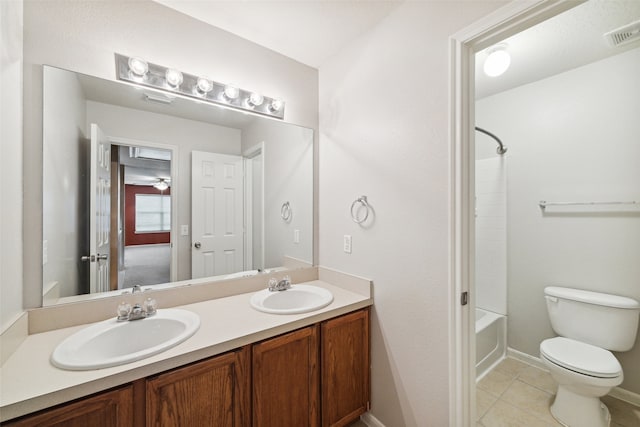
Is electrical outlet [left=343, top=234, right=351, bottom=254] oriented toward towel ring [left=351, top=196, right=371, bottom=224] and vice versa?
no

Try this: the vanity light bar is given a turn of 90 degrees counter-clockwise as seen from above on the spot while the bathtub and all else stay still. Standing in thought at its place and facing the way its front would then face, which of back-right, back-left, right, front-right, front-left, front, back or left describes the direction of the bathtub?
front-right

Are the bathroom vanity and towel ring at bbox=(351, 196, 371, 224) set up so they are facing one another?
no

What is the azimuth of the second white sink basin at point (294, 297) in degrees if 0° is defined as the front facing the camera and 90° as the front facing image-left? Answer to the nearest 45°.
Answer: approximately 315°

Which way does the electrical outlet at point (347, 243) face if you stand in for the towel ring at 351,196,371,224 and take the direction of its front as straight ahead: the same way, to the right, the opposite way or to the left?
the same way

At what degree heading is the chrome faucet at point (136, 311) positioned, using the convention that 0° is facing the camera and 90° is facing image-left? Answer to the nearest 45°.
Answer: approximately 315°

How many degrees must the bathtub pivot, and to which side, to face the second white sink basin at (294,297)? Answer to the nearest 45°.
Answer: approximately 90° to its right

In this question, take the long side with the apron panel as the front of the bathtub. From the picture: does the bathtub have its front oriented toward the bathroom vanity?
no

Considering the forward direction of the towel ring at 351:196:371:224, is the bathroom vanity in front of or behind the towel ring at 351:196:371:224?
in front

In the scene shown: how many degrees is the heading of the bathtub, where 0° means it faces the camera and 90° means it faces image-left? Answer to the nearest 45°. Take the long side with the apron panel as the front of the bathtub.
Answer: approximately 315°

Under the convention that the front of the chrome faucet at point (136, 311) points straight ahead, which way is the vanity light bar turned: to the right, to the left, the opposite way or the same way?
the same way

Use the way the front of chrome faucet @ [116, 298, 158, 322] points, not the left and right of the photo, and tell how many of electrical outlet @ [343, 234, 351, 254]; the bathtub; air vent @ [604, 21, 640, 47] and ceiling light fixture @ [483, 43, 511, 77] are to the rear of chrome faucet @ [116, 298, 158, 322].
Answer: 0

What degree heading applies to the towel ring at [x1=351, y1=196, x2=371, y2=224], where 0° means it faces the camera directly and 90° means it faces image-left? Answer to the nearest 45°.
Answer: approximately 45°

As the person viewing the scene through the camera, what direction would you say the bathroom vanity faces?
facing the viewer and to the right of the viewer

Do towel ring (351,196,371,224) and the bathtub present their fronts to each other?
no

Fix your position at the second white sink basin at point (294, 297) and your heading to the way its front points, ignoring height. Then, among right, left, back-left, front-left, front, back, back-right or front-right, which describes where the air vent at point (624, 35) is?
front-left
